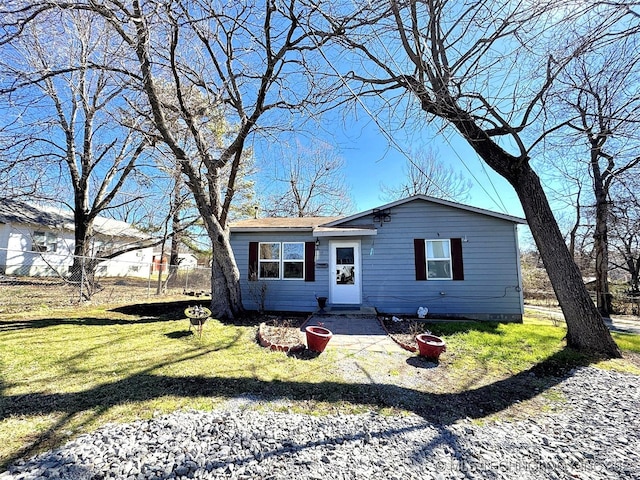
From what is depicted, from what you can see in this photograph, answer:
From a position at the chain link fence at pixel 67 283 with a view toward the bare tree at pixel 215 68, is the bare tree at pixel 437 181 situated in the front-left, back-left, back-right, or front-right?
front-left

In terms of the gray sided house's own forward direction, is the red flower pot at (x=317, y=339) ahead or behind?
ahead

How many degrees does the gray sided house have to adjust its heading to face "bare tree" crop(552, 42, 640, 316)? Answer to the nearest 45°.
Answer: approximately 45° to its left

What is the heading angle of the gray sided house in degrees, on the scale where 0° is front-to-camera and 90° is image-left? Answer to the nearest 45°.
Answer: approximately 0°

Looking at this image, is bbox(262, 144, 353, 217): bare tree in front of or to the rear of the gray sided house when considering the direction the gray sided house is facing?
to the rear

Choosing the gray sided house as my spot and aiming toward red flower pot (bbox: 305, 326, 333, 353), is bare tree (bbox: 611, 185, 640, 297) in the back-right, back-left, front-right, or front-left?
back-left

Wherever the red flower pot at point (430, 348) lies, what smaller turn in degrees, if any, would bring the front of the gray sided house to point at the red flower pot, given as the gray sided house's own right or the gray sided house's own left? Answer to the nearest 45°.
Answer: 0° — it already faces it

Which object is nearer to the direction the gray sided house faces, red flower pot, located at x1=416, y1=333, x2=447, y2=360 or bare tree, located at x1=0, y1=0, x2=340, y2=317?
the red flower pot

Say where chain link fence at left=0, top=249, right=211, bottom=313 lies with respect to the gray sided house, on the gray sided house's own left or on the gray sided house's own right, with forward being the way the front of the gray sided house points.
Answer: on the gray sided house's own right

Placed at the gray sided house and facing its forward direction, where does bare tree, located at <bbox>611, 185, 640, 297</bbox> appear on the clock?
The bare tree is roughly at 8 o'clock from the gray sided house.

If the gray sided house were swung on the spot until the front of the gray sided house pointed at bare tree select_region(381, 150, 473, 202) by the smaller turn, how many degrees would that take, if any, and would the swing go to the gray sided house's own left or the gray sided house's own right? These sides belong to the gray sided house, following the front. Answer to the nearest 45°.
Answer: approximately 180°
